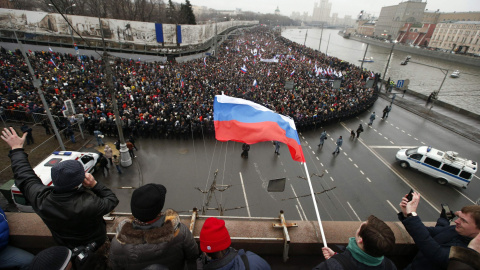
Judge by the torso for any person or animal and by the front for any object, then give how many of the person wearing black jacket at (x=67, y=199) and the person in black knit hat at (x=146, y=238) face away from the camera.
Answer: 2

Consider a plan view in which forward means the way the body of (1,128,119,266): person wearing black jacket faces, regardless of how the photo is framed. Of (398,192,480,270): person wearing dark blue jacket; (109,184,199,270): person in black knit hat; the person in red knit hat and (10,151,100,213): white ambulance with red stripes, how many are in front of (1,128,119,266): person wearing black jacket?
1

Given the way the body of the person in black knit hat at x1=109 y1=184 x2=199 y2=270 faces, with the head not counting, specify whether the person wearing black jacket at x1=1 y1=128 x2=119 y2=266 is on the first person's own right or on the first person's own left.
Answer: on the first person's own left

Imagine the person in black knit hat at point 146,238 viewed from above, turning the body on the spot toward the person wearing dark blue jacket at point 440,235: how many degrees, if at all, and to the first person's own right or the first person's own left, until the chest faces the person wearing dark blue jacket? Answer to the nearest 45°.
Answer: approximately 90° to the first person's own right

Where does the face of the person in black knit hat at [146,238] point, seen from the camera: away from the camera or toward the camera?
away from the camera

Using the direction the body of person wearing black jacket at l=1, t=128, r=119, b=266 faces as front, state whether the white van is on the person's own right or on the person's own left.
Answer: on the person's own right

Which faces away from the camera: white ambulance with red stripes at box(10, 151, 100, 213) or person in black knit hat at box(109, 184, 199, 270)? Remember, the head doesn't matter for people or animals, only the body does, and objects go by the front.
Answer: the person in black knit hat

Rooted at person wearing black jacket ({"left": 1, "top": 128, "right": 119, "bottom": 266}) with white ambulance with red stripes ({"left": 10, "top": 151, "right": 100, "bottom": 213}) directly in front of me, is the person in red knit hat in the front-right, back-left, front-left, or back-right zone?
back-right

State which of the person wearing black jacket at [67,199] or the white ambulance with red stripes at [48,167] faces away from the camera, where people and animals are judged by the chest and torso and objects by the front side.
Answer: the person wearing black jacket

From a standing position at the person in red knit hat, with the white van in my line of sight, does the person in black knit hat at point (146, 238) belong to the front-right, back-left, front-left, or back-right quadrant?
back-left

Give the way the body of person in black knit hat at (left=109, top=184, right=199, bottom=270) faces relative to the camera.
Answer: away from the camera

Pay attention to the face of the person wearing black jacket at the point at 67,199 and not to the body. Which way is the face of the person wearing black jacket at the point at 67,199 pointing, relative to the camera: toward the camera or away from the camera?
away from the camera

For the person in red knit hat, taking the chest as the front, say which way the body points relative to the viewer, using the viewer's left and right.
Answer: facing away from the viewer and to the left of the viewer

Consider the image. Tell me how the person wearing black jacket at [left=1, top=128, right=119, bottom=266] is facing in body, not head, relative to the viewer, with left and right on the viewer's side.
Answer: facing away from the viewer

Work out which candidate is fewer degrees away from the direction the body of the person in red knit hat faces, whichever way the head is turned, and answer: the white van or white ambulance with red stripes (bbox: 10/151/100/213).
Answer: the white ambulance with red stripes
